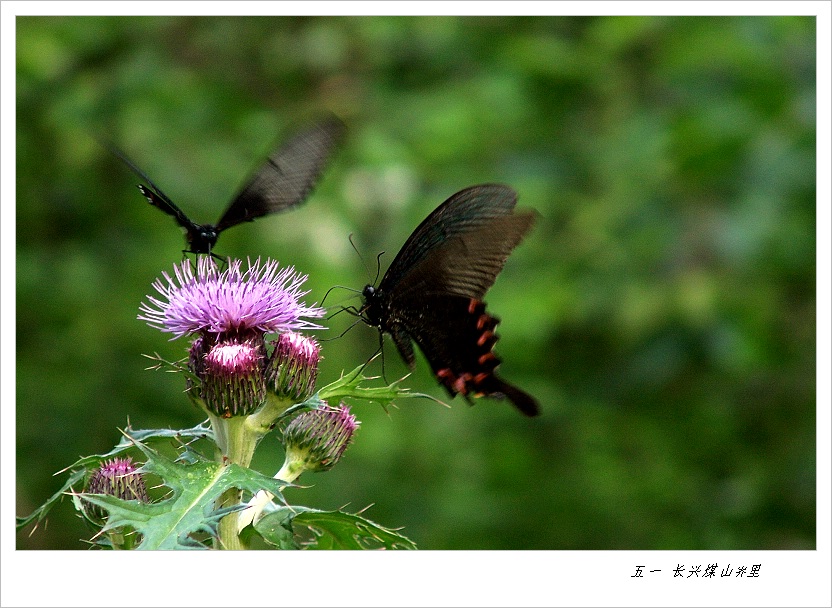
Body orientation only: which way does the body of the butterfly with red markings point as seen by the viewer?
to the viewer's left

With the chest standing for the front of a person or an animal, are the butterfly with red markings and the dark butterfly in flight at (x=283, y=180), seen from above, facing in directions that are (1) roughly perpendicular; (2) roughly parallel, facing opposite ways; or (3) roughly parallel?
roughly perpendicular
